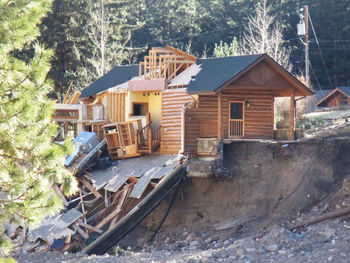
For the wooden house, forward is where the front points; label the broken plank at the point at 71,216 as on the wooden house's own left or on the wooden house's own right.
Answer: on the wooden house's own right

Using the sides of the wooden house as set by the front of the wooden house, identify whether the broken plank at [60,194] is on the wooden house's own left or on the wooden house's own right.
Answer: on the wooden house's own right

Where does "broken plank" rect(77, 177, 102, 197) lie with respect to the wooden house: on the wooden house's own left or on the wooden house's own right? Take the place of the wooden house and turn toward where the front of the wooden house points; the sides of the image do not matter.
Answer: on the wooden house's own right

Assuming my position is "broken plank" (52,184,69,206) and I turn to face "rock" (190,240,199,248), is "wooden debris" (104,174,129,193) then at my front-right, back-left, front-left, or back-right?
front-left

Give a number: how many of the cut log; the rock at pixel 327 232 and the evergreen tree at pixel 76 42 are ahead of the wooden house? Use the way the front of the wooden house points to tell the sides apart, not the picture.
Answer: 2

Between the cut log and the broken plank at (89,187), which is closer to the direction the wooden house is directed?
the cut log

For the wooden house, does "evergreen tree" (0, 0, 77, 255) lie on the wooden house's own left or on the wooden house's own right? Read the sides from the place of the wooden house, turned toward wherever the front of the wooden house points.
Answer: on the wooden house's own right

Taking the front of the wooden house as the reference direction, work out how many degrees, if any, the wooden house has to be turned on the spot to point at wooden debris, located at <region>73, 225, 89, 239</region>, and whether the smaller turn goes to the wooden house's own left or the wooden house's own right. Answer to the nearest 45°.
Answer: approximately 90° to the wooden house's own right

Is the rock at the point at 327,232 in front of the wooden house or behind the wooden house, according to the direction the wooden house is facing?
in front

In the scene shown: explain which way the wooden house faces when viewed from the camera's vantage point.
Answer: facing the viewer and to the right of the viewer
